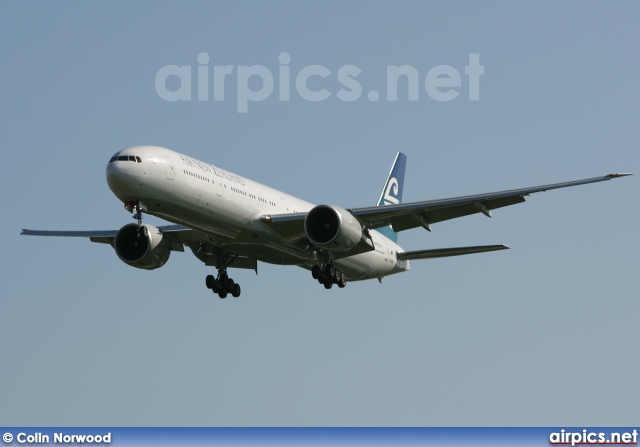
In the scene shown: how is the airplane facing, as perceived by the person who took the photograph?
facing the viewer and to the left of the viewer
